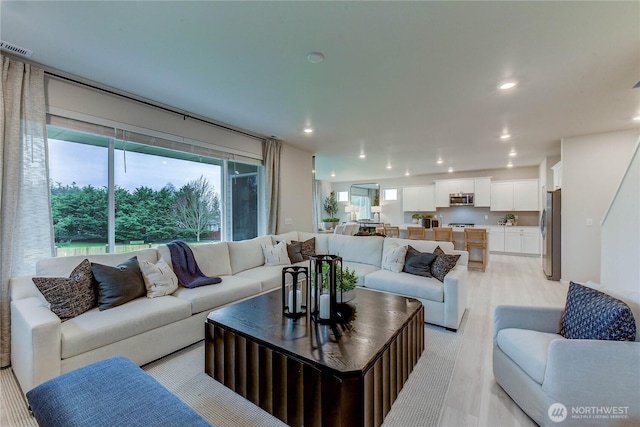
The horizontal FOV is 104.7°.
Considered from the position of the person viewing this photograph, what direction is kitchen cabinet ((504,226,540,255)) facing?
facing the viewer

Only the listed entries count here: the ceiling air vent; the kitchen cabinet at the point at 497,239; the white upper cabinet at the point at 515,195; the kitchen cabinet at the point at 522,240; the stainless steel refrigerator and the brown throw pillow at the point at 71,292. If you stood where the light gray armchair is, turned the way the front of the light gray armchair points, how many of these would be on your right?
4

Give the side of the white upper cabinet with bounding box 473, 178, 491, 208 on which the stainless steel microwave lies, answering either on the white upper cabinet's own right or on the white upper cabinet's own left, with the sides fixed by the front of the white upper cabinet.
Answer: on the white upper cabinet's own right

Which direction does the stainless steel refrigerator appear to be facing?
to the viewer's left

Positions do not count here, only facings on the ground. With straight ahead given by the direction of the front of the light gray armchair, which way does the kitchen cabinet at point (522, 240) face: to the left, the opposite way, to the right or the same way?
to the left

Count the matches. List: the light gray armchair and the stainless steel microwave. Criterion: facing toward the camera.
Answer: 1

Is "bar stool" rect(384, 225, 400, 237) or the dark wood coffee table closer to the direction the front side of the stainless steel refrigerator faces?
the bar stool

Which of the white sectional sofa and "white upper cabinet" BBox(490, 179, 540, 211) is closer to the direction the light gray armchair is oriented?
the white sectional sofa

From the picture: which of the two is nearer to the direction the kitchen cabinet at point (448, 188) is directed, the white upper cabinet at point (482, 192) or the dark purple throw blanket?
the dark purple throw blanket

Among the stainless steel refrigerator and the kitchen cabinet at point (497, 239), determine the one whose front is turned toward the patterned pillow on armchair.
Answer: the kitchen cabinet

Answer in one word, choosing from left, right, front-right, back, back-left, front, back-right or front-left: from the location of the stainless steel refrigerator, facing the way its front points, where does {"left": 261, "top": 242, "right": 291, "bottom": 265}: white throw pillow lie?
front-left

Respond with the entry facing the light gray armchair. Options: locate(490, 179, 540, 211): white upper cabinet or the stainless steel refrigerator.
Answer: the white upper cabinet

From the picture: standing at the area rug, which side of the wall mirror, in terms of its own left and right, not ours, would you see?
front

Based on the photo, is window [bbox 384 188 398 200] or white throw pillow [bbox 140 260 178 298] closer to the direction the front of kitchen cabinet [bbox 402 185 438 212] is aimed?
the white throw pillow

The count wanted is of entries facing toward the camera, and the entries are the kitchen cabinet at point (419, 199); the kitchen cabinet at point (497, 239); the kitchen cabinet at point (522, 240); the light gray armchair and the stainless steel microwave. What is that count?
4

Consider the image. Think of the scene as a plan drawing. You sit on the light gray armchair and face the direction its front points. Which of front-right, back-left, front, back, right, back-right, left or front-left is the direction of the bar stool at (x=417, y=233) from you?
front-right
